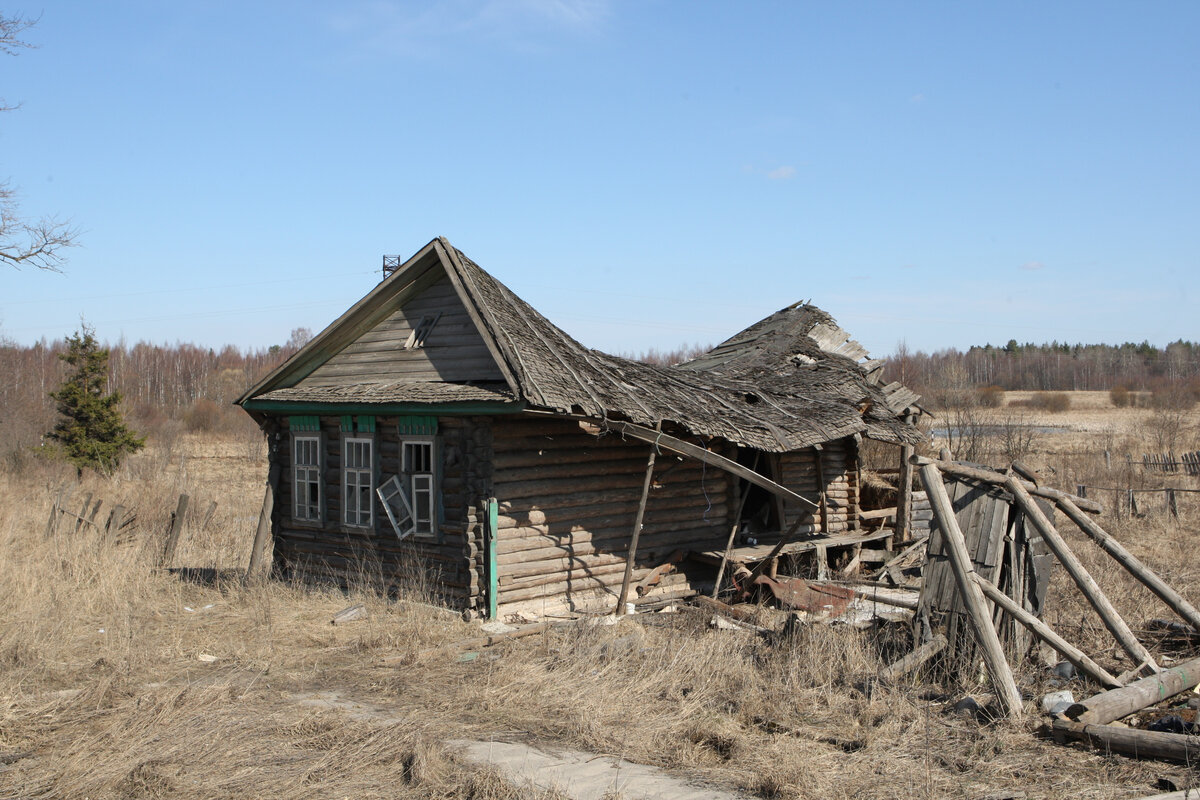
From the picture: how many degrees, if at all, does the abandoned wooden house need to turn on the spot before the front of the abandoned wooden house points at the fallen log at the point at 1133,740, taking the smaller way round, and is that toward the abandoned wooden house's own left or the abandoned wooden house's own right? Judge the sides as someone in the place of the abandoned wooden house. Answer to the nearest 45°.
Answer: approximately 90° to the abandoned wooden house's own left

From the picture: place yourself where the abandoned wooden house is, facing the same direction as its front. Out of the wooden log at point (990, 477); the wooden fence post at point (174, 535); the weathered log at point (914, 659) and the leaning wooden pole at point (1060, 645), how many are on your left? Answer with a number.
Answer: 3

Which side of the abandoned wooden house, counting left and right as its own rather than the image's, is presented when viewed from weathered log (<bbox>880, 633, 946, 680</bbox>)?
left

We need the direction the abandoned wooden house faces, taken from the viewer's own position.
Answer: facing the viewer and to the left of the viewer

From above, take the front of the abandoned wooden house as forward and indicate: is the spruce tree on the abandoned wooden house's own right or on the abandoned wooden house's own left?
on the abandoned wooden house's own right

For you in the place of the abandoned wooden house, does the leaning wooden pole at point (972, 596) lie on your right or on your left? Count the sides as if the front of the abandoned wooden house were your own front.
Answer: on your left

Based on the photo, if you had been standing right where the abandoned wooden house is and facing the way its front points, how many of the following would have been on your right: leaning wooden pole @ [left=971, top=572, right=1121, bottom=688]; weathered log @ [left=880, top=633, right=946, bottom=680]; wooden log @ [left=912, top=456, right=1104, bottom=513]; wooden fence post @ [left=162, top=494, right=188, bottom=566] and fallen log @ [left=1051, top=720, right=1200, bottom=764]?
1

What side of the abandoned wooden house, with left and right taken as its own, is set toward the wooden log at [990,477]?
left

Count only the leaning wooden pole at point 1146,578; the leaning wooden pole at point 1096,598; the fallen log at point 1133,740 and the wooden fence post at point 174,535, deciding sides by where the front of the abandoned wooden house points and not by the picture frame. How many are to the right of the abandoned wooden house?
1

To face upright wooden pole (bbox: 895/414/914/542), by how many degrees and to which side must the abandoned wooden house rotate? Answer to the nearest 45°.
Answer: approximately 180°

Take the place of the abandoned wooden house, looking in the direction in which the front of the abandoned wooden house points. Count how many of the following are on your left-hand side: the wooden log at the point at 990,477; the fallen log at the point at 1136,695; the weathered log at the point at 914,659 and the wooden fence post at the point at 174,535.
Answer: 3

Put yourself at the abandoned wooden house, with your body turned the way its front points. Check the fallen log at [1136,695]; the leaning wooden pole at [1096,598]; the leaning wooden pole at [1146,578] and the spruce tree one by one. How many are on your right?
1

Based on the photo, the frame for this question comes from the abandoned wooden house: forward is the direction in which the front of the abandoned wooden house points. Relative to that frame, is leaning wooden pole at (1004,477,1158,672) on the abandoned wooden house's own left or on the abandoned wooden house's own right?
on the abandoned wooden house's own left

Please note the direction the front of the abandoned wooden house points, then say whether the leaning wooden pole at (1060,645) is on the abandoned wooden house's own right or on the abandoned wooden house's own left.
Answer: on the abandoned wooden house's own left
